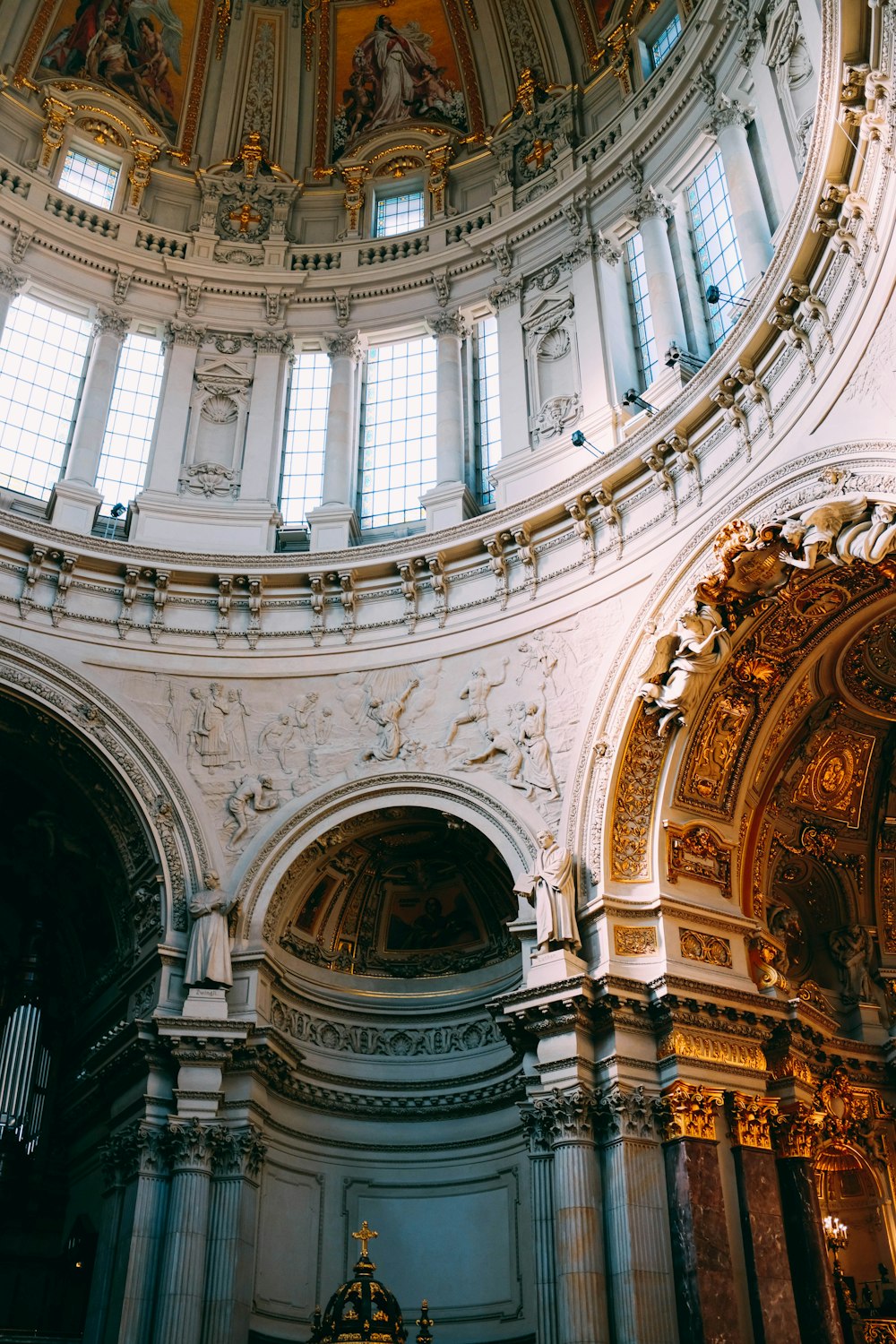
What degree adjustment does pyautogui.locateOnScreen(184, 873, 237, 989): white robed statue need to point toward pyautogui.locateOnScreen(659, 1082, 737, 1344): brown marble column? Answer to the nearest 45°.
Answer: approximately 90° to its left

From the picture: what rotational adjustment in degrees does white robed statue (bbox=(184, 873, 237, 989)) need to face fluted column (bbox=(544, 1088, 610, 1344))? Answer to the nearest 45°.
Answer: approximately 45° to its left

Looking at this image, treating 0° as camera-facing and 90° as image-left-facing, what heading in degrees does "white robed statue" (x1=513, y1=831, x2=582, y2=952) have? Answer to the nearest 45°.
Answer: approximately 45°

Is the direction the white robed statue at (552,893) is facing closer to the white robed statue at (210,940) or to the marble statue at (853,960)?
the white robed statue

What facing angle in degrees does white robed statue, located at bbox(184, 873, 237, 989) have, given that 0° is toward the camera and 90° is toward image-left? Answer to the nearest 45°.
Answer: approximately 0°

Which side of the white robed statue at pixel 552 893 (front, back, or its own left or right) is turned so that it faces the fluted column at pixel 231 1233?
right
